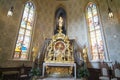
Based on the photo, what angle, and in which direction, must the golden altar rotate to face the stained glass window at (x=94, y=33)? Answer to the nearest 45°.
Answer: approximately 90° to its left

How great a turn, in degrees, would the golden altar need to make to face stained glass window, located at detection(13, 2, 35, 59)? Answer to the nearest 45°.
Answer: approximately 90° to its right

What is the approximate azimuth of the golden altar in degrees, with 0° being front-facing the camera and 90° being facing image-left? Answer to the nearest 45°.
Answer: approximately 0°
